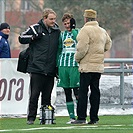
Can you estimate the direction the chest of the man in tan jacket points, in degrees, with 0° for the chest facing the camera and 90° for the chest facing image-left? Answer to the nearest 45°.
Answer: approximately 135°

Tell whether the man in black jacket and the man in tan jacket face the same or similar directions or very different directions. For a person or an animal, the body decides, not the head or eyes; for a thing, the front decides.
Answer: very different directions

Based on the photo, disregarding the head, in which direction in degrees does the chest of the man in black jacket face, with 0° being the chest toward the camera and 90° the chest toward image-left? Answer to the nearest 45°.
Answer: approximately 315°

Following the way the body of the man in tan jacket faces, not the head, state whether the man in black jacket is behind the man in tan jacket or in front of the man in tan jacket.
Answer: in front
